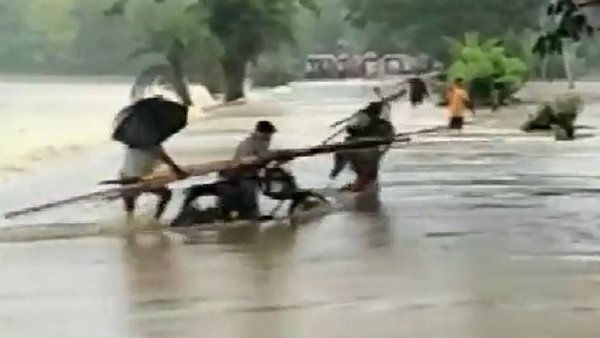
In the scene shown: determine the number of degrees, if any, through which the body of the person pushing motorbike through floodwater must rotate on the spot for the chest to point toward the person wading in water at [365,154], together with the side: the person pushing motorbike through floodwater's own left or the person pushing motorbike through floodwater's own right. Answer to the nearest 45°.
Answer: approximately 45° to the person pushing motorbike through floodwater's own left

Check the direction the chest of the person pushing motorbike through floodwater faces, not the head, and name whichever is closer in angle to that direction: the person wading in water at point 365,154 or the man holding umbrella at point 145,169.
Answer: the person wading in water
